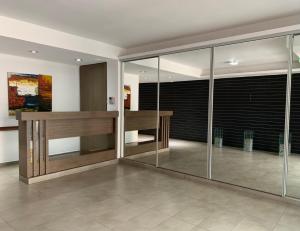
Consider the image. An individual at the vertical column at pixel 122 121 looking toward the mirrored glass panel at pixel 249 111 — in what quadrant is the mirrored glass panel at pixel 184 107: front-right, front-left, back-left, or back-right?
front-left

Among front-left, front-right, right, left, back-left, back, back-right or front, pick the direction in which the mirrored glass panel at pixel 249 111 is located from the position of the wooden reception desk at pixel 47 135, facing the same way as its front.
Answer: front-left

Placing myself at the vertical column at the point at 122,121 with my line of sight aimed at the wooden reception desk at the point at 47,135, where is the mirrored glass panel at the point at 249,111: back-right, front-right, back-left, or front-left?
back-left

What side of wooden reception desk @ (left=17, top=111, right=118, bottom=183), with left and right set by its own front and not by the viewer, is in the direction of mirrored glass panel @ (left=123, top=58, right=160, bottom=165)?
left

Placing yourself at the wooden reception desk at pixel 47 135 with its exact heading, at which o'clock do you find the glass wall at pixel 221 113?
The glass wall is roughly at 10 o'clock from the wooden reception desk.

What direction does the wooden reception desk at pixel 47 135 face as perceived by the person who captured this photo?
facing the viewer and to the right of the viewer

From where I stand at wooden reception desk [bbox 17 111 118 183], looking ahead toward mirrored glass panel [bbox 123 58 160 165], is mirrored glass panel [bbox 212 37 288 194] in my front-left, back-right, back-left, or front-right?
front-right

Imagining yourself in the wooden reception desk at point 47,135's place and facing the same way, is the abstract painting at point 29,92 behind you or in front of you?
behind
